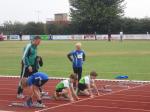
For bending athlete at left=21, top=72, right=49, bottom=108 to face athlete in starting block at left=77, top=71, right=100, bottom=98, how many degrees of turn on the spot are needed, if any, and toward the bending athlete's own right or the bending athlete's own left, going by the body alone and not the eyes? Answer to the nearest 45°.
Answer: approximately 135° to the bending athlete's own right

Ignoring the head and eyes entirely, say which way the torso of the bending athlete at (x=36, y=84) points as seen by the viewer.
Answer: to the viewer's left
